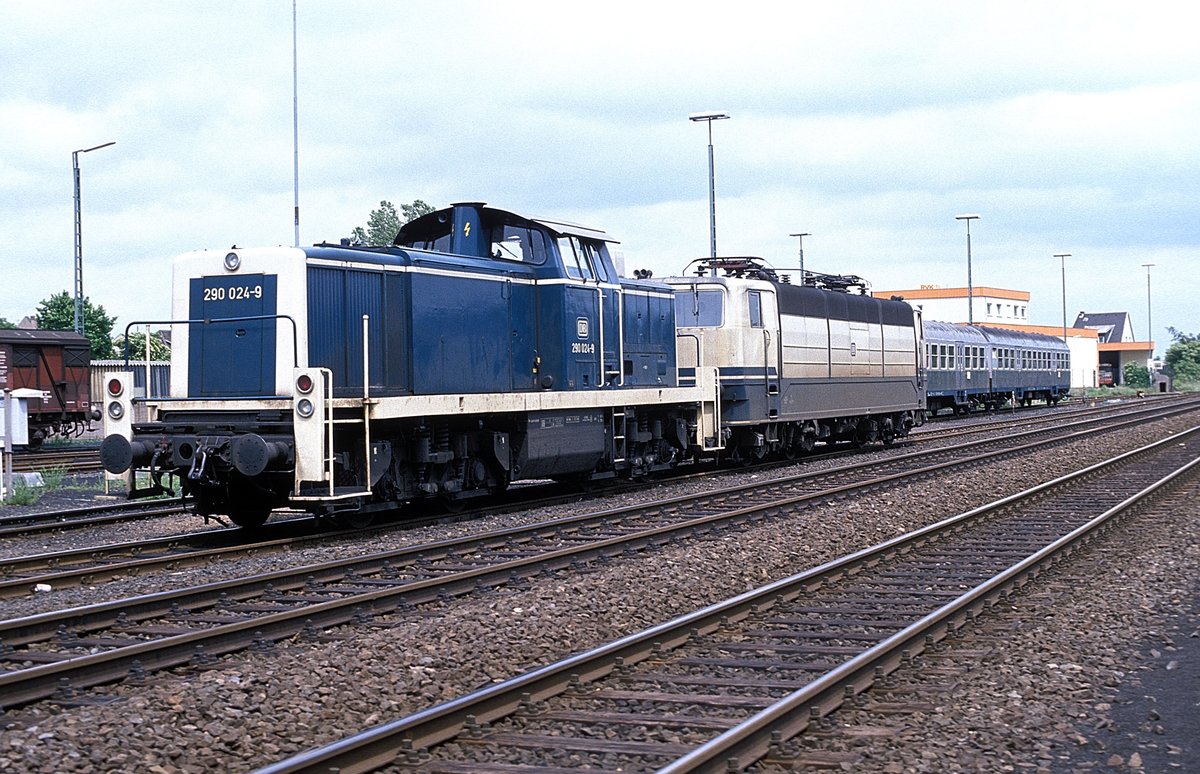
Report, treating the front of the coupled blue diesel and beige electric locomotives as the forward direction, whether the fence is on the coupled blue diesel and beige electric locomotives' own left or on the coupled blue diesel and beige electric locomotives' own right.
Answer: on the coupled blue diesel and beige electric locomotives' own right

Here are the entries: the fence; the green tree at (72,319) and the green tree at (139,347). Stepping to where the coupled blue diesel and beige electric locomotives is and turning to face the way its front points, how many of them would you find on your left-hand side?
0

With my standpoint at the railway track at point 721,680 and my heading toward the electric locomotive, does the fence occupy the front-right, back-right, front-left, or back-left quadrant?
front-left

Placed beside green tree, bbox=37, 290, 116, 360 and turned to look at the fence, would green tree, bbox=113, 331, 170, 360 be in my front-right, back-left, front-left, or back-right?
front-left
